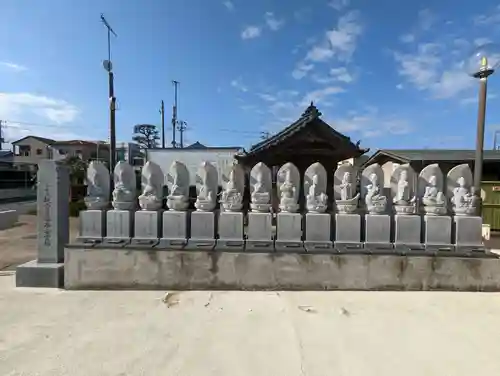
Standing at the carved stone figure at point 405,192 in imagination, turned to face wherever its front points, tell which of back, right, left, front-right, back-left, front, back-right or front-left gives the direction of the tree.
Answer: back-right

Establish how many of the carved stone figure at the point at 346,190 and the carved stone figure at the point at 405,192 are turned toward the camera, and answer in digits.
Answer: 2

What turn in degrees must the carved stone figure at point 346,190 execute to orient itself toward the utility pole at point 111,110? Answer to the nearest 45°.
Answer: approximately 135° to its right

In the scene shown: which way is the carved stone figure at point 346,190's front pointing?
toward the camera

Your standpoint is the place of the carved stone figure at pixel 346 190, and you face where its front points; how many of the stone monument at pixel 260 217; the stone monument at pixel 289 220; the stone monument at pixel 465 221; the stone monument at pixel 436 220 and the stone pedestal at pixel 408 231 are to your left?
3

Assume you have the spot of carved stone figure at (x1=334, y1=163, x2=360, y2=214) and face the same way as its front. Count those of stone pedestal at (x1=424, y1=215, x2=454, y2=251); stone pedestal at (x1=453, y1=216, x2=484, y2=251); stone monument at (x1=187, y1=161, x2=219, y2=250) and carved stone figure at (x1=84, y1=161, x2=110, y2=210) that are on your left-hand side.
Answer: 2

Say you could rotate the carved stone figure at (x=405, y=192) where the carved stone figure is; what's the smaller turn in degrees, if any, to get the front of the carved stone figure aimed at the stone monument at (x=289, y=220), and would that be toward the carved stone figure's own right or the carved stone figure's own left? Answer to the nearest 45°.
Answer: approximately 45° to the carved stone figure's own right

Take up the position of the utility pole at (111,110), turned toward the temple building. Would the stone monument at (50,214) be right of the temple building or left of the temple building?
right

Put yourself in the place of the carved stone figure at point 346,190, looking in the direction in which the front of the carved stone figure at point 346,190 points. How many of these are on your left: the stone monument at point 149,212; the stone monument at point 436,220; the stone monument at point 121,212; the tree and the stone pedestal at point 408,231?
2

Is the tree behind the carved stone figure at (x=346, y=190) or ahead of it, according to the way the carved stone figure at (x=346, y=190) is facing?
behind

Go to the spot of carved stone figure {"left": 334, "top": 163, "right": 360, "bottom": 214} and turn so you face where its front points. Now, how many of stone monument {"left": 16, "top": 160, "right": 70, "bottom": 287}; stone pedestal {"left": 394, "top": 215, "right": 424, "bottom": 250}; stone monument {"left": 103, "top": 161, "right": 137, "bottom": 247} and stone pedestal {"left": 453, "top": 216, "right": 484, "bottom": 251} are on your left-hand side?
2

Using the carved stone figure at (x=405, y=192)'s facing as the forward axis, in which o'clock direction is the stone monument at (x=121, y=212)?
The stone monument is roughly at 2 o'clock from the carved stone figure.

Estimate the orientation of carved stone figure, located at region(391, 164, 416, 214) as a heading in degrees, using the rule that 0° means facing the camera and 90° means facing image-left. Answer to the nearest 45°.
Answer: approximately 0°
